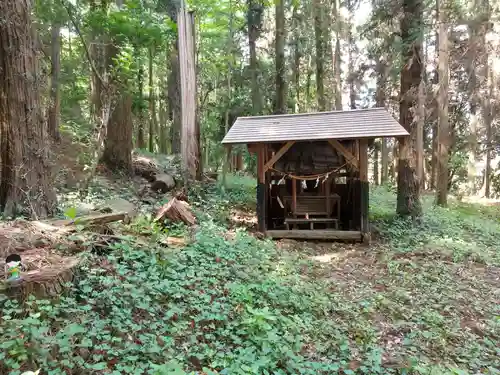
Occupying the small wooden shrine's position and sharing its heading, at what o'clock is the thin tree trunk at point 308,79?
The thin tree trunk is roughly at 6 o'clock from the small wooden shrine.

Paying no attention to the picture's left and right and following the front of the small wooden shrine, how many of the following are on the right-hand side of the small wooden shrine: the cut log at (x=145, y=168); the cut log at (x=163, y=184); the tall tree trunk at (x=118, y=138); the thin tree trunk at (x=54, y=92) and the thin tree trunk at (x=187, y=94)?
5

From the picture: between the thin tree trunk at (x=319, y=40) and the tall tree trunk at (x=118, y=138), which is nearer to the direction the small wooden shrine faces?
the tall tree trunk

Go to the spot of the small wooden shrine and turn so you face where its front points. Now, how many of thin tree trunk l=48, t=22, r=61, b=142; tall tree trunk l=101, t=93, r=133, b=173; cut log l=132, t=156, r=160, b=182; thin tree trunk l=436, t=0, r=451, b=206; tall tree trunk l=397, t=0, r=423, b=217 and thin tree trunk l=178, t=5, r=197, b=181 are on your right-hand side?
4

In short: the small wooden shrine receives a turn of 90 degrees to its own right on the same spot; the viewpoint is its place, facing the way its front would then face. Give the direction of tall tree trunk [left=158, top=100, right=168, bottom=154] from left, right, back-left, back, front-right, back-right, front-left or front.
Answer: front-right

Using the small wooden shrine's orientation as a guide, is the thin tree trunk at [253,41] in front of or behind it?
behind

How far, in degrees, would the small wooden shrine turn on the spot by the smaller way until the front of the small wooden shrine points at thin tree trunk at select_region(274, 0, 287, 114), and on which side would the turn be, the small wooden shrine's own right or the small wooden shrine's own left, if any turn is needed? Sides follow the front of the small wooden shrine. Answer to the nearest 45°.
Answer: approximately 180°

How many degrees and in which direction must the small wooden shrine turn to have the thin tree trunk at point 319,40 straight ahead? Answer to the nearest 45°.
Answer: approximately 180°

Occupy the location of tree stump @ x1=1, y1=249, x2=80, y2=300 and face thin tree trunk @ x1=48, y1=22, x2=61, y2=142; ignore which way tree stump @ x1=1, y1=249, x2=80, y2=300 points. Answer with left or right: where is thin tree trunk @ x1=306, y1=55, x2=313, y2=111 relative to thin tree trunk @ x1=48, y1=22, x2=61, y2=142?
right

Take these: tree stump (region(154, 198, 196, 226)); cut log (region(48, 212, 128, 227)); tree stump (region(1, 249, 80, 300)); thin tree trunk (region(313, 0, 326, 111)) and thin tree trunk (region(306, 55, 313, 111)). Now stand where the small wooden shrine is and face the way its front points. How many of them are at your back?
2

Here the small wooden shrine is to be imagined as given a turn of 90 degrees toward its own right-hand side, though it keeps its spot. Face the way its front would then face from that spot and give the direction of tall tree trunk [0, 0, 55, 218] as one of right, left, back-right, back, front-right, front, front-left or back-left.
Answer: front-left

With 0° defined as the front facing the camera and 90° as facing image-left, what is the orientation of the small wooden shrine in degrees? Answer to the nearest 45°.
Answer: approximately 0°

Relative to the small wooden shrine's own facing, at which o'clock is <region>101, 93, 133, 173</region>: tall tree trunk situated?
The tall tree trunk is roughly at 3 o'clock from the small wooden shrine.

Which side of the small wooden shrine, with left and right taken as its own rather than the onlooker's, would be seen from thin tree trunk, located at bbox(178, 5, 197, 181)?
right

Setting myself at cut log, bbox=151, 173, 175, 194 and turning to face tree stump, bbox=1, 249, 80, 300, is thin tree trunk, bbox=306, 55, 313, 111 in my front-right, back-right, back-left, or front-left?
back-left

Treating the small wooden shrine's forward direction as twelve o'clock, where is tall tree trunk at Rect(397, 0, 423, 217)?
The tall tree trunk is roughly at 8 o'clock from the small wooden shrine.

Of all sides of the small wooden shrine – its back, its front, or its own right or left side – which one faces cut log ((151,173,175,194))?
right
